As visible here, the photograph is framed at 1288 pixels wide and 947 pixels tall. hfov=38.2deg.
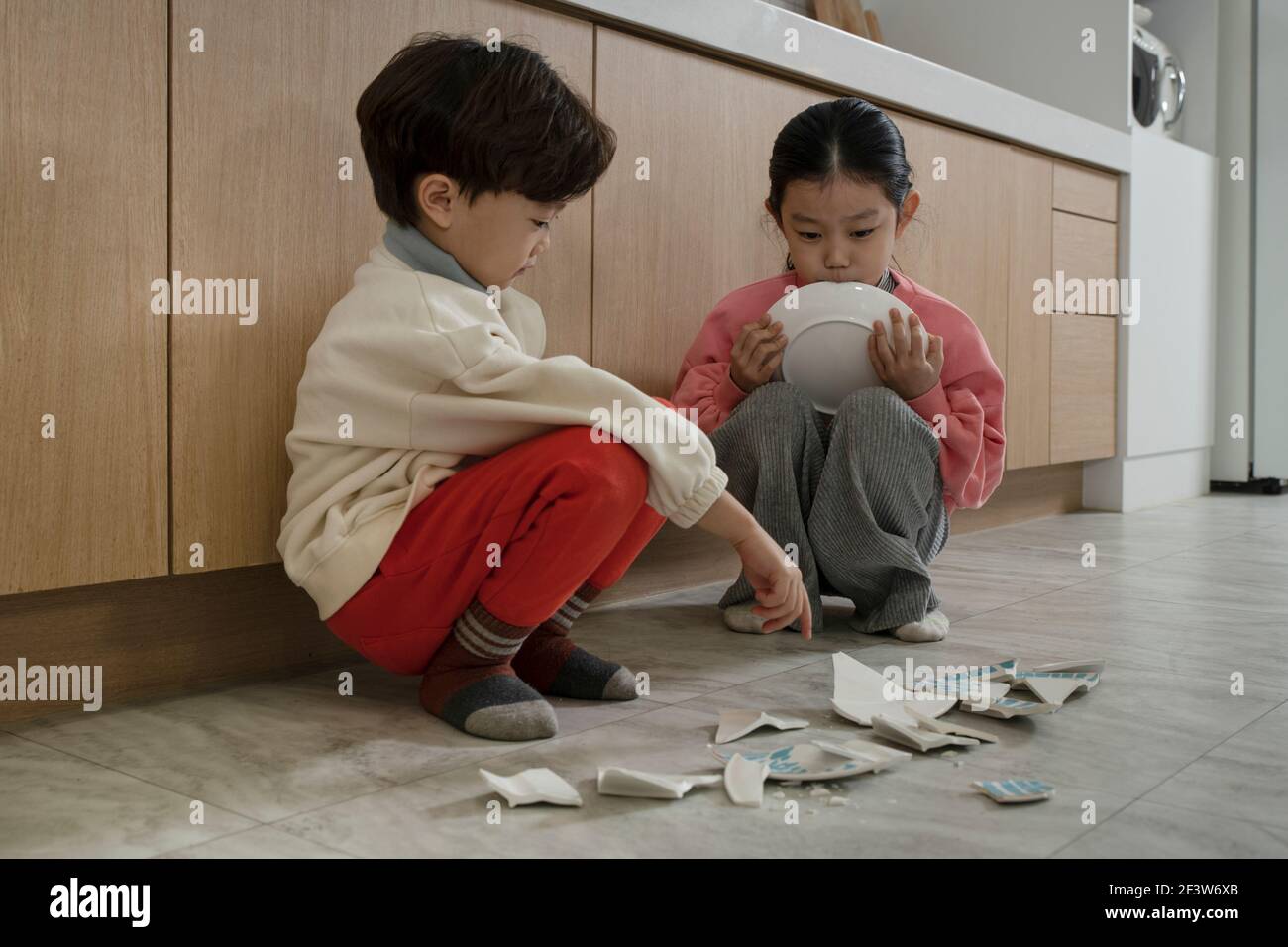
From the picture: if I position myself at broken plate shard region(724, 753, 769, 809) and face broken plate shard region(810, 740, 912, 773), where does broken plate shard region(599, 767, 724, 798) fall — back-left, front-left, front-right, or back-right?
back-left

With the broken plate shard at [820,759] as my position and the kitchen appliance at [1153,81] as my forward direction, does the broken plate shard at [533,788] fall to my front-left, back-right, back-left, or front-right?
back-left

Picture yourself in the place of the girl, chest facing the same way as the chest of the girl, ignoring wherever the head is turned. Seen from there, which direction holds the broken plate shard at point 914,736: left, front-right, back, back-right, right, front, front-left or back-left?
front

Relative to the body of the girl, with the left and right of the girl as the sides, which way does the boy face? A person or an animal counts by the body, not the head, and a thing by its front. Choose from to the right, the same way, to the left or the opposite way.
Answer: to the left

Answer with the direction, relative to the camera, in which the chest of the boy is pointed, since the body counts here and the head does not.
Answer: to the viewer's right

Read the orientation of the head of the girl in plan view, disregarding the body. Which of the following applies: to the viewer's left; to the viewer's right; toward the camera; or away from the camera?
toward the camera

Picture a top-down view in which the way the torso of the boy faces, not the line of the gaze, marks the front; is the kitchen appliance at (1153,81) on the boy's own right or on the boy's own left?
on the boy's own left

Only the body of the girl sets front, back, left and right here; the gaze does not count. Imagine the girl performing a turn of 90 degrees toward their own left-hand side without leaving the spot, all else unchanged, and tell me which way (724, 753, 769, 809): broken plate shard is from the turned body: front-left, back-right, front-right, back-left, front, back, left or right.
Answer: right

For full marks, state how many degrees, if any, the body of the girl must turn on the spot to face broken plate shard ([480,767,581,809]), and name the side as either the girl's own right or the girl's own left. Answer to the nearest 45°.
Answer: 0° — they already face it

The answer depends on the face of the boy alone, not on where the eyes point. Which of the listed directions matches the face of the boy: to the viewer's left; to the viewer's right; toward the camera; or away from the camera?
to the viewer's right

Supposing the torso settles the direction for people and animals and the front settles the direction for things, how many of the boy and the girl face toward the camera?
1

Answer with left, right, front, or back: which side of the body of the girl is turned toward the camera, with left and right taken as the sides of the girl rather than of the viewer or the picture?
front

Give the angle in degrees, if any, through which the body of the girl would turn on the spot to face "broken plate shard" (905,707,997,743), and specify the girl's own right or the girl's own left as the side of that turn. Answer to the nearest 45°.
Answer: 0° — they already face it
